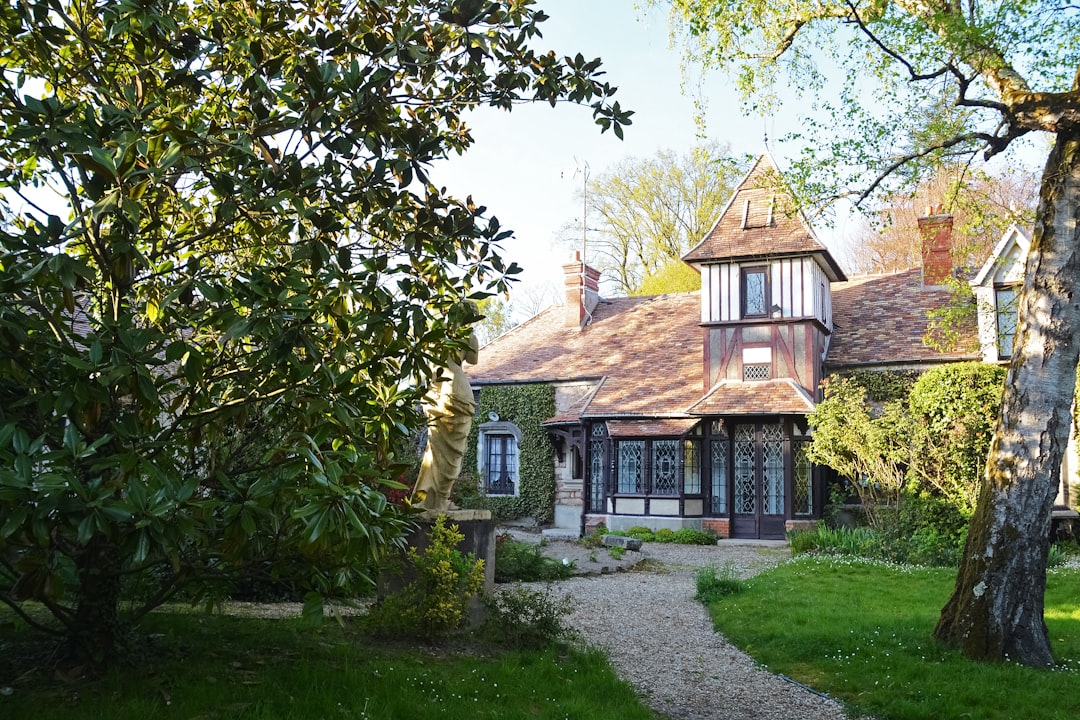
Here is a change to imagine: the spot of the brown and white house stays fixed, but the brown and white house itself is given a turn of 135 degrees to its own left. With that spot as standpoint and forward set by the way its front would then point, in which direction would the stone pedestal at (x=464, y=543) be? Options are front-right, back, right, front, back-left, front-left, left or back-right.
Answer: back-right

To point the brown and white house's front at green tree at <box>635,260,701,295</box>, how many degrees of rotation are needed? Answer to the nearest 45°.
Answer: approximately 180°

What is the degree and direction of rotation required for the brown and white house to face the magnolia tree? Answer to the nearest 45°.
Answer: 0° — it already faces it

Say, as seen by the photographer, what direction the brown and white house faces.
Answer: facing the viewer

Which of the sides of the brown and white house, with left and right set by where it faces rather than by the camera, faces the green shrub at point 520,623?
front

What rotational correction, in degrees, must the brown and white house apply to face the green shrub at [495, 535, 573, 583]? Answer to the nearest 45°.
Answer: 0° — it already faces it

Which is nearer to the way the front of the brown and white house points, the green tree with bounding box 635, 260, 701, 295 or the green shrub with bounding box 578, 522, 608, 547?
the green shrub

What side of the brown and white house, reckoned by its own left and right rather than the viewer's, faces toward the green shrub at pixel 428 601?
front

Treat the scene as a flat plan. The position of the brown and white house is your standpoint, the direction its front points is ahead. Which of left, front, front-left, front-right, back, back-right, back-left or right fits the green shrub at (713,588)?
front

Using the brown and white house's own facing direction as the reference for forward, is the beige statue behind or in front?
in front
